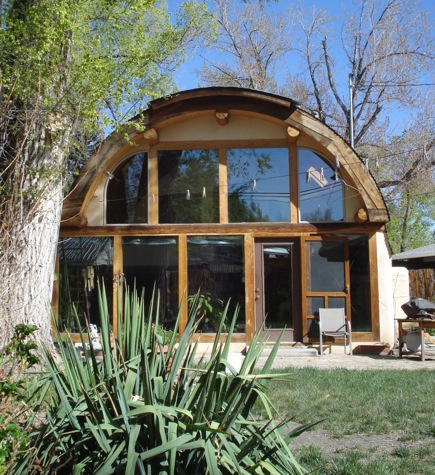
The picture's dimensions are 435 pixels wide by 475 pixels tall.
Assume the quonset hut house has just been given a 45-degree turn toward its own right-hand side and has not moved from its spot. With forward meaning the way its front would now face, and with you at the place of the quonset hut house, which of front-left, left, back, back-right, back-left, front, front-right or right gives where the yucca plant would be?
front-left

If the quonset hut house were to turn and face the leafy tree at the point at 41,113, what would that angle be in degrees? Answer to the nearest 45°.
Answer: approximately 45° to its right

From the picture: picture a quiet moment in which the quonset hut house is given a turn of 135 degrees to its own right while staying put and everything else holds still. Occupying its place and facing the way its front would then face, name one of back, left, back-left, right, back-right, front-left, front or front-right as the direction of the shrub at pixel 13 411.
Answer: back-left

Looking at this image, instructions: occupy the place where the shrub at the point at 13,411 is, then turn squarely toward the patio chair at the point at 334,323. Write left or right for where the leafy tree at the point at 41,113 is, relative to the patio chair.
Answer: left

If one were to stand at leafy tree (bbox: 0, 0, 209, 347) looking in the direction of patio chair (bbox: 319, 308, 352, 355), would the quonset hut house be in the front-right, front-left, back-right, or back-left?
front-left

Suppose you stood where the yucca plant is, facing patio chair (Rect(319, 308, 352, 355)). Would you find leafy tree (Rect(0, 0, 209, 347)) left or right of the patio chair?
left

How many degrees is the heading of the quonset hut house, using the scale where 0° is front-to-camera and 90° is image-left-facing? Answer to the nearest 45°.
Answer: approximately 0°
